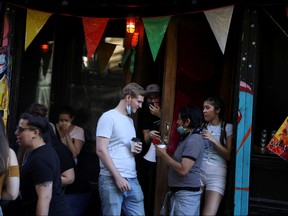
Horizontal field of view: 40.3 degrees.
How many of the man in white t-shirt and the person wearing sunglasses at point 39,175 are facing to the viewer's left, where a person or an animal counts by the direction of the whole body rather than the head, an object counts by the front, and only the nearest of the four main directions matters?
1

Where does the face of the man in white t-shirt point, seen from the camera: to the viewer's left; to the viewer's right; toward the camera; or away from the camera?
to the viewer's right

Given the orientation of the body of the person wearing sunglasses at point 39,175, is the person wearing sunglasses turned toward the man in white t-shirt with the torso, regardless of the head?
no

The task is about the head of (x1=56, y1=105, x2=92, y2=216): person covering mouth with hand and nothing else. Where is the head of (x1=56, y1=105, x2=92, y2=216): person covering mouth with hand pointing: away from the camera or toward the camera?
toward the camera

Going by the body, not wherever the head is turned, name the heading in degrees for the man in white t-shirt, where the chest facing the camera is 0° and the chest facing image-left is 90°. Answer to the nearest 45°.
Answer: approximately 315°

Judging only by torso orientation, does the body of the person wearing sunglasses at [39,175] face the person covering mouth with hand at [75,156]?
no
